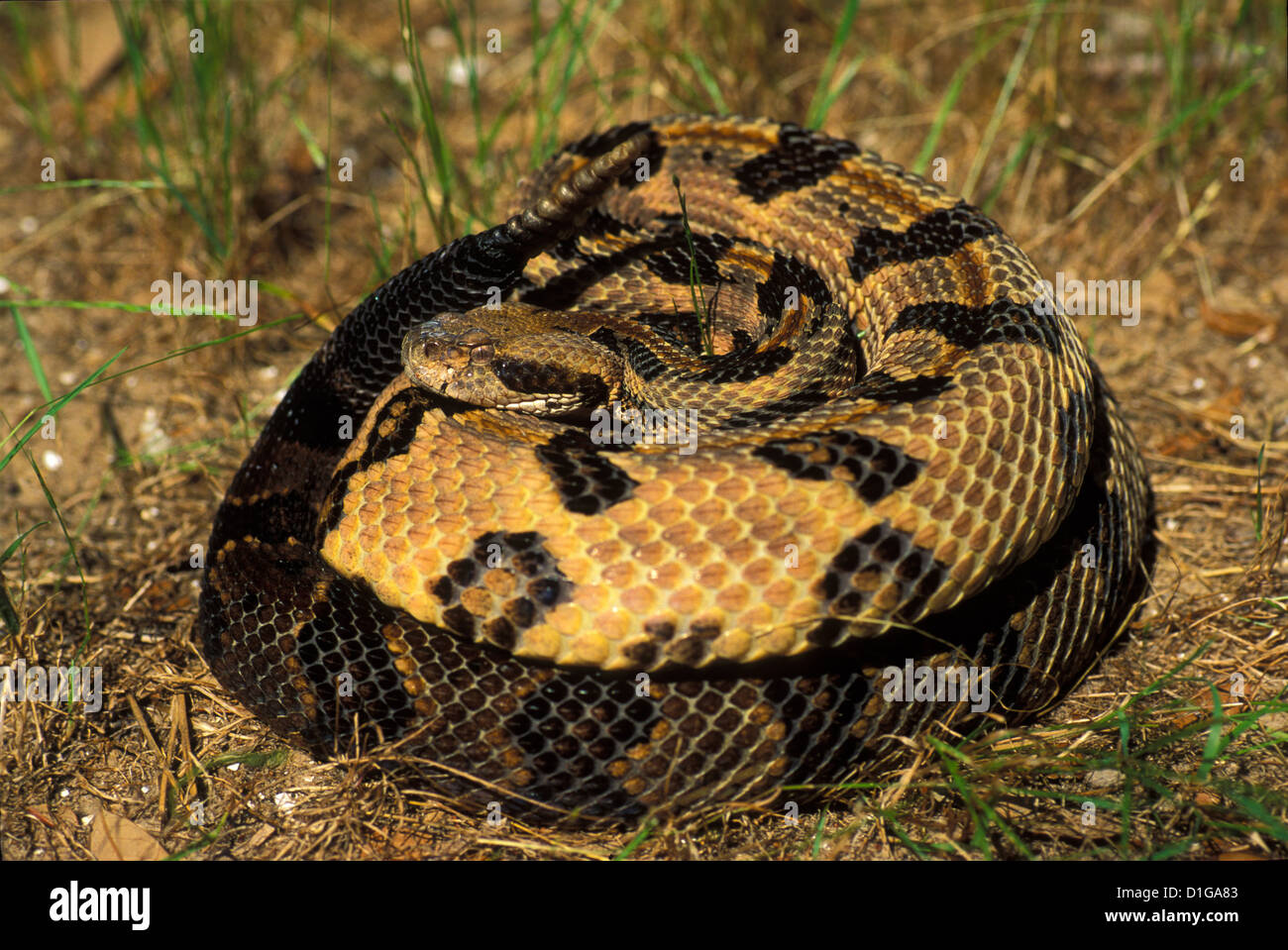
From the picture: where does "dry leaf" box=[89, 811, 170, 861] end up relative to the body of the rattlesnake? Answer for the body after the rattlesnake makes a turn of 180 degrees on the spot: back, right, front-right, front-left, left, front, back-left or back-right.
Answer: back

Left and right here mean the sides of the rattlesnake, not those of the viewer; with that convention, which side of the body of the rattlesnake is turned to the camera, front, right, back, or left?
left
